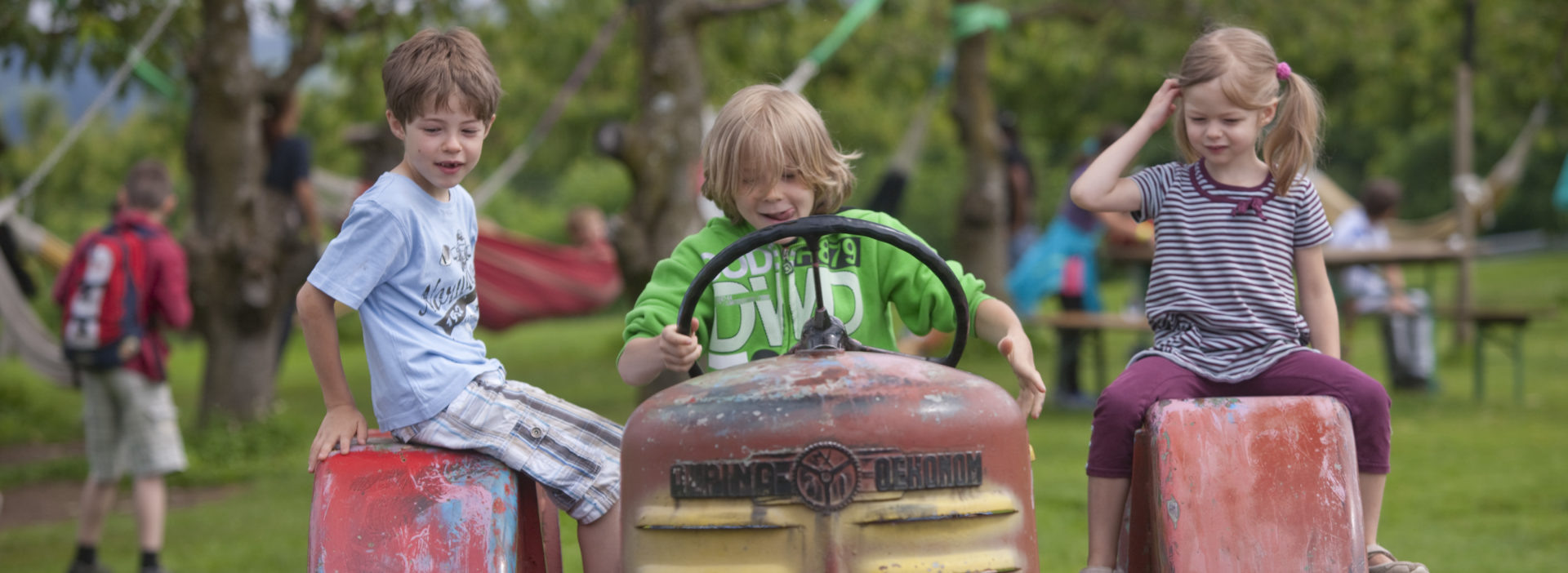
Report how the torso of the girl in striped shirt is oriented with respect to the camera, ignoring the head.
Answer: toward the camera

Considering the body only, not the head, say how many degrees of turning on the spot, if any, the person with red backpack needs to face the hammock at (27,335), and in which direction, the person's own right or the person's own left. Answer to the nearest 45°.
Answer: approximately 45° to the person's own left

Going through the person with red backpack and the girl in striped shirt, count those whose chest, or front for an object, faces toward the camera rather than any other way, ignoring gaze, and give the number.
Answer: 1

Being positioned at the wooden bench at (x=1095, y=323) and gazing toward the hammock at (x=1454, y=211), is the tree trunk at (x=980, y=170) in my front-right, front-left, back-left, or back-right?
front-left

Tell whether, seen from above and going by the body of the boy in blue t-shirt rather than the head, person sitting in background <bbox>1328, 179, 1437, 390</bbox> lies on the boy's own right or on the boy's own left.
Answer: on the boy's own left

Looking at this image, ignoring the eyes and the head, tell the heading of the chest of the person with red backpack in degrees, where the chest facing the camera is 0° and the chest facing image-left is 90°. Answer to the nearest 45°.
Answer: approximately 225°

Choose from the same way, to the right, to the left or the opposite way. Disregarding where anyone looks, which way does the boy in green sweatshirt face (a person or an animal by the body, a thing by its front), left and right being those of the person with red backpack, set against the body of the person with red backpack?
the opposite way

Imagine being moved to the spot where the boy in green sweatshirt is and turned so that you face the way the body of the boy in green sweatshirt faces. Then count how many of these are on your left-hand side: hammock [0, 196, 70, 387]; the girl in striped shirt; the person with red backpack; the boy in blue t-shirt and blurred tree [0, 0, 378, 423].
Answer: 1

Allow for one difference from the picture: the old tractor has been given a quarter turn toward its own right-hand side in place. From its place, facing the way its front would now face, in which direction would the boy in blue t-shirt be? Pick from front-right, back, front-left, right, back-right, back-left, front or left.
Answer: front-right

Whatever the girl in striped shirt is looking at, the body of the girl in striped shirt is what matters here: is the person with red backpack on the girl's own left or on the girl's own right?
on the girl's own right

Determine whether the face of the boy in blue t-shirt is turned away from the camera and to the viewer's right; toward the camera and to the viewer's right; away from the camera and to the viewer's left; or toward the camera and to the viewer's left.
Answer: toward the camera and to the viewer's right

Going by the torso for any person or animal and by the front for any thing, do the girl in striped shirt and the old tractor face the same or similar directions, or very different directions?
same or similar directions

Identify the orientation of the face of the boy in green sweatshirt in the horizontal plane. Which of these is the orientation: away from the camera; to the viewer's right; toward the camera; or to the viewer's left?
toward the camera

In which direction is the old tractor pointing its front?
toward the camera

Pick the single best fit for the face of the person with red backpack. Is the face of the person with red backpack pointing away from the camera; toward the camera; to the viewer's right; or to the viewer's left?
away from the camera

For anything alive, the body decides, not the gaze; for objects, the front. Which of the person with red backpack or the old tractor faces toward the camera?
the old tractor

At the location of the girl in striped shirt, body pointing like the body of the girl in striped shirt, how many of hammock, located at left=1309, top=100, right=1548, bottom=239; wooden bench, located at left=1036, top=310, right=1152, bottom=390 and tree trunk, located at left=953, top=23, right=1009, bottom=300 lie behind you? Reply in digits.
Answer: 3

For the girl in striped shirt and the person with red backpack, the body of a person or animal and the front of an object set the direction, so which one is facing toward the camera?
the girl in striped shirt

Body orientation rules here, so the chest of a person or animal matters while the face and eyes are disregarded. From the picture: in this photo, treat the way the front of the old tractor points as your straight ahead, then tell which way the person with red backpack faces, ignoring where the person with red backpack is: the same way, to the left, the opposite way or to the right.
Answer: the opposite way
